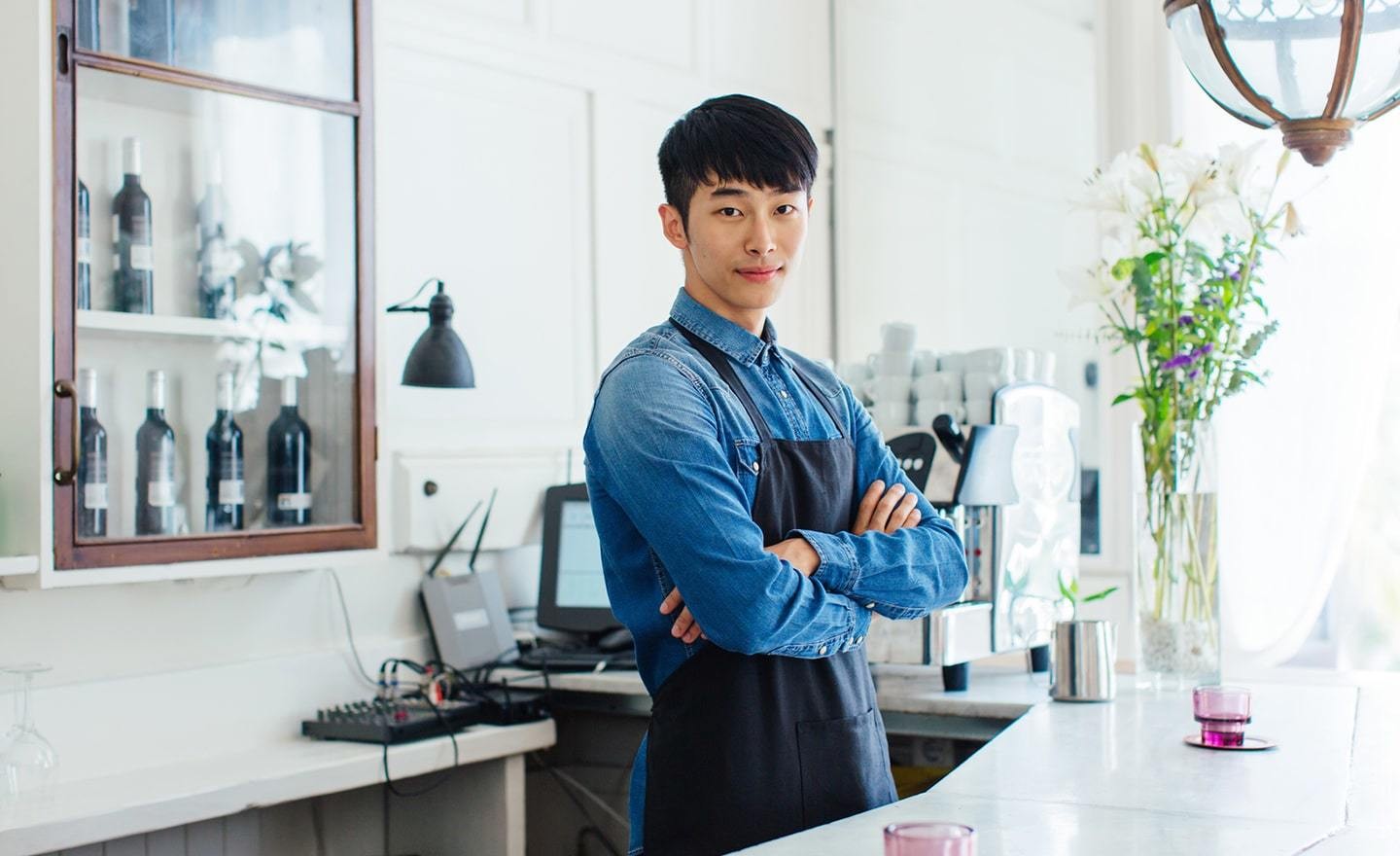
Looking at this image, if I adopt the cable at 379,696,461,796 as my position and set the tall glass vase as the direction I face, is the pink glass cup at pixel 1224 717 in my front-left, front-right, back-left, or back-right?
front-right

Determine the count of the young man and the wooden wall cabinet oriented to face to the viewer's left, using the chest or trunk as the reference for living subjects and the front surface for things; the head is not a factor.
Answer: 0

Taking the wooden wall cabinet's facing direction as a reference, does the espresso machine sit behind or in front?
in front

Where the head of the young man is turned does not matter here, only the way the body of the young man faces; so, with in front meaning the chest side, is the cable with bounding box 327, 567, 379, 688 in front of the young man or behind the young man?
behind

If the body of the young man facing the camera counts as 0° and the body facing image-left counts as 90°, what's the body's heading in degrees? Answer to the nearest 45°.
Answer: approximately 315°

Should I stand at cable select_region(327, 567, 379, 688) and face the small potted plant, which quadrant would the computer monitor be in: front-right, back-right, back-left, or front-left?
front-left

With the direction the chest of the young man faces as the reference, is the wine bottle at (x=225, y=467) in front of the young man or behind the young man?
behind

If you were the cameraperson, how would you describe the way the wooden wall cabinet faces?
facing the viewer and to the right of the viewer

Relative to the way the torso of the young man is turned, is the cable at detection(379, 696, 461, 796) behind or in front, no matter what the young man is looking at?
behind

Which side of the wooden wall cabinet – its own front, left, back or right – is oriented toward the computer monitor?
left
